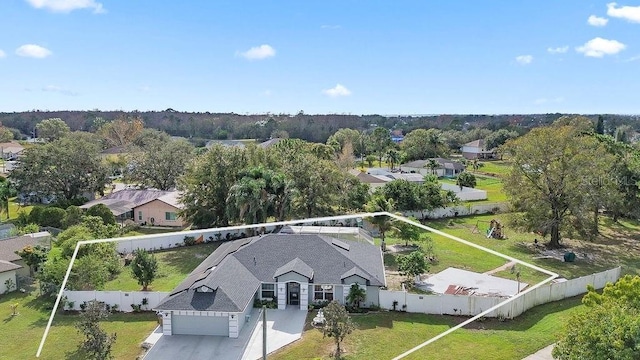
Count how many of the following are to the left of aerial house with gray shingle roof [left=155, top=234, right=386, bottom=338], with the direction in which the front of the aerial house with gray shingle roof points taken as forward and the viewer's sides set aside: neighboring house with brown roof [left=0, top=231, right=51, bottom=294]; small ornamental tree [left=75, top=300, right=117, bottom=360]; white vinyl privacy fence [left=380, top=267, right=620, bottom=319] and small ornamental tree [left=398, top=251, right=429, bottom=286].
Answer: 2

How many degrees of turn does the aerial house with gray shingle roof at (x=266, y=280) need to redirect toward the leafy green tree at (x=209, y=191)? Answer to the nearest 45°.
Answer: approximately 180°

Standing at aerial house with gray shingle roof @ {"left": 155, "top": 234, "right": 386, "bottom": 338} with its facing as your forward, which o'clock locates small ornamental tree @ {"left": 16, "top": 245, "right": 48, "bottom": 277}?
The small ornamental tree is roughly at 4 o'clock from the aerial house with gray shingle roof.

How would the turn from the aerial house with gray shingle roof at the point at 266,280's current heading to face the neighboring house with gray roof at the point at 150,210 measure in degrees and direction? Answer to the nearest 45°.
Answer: approximately 135° to its right

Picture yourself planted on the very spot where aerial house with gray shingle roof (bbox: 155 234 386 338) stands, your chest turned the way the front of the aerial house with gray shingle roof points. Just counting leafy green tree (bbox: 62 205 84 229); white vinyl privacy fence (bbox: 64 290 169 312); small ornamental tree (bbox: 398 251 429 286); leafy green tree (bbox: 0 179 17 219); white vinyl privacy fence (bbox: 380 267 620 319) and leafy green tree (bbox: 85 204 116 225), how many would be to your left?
2

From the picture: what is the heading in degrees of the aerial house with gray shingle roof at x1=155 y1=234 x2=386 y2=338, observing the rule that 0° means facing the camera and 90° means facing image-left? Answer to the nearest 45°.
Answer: approximately 0°

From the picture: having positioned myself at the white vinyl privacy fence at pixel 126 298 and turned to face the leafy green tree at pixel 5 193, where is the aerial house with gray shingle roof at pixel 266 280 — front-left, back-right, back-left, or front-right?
back-right

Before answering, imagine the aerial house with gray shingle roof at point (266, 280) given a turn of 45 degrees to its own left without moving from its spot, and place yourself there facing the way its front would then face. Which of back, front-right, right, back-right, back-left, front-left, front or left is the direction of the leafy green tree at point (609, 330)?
front

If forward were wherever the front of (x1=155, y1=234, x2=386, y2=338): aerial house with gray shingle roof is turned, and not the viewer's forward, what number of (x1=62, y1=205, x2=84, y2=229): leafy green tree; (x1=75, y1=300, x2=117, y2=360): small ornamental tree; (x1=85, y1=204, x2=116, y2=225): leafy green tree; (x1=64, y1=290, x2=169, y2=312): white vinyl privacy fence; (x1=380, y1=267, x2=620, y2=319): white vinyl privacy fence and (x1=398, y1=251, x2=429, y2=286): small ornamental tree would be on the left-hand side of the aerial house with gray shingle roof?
2

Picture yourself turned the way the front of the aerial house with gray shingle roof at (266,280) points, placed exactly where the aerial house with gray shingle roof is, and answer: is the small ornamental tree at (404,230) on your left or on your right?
on your left

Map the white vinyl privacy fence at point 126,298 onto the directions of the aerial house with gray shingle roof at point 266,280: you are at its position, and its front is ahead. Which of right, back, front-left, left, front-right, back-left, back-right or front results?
right

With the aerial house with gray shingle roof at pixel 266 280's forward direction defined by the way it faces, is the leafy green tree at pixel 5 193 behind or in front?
behind

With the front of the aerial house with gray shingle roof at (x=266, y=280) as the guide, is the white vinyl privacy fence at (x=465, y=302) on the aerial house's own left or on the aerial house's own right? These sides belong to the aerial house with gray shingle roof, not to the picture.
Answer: on the aerial house's own left

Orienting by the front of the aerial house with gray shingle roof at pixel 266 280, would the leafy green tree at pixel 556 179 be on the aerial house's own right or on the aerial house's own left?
on the aerial house's own left

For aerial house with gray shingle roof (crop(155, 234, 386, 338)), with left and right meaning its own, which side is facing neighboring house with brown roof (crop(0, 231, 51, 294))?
right

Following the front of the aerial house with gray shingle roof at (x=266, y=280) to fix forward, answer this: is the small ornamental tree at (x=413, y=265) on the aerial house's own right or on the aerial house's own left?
on the aerial house's own left
